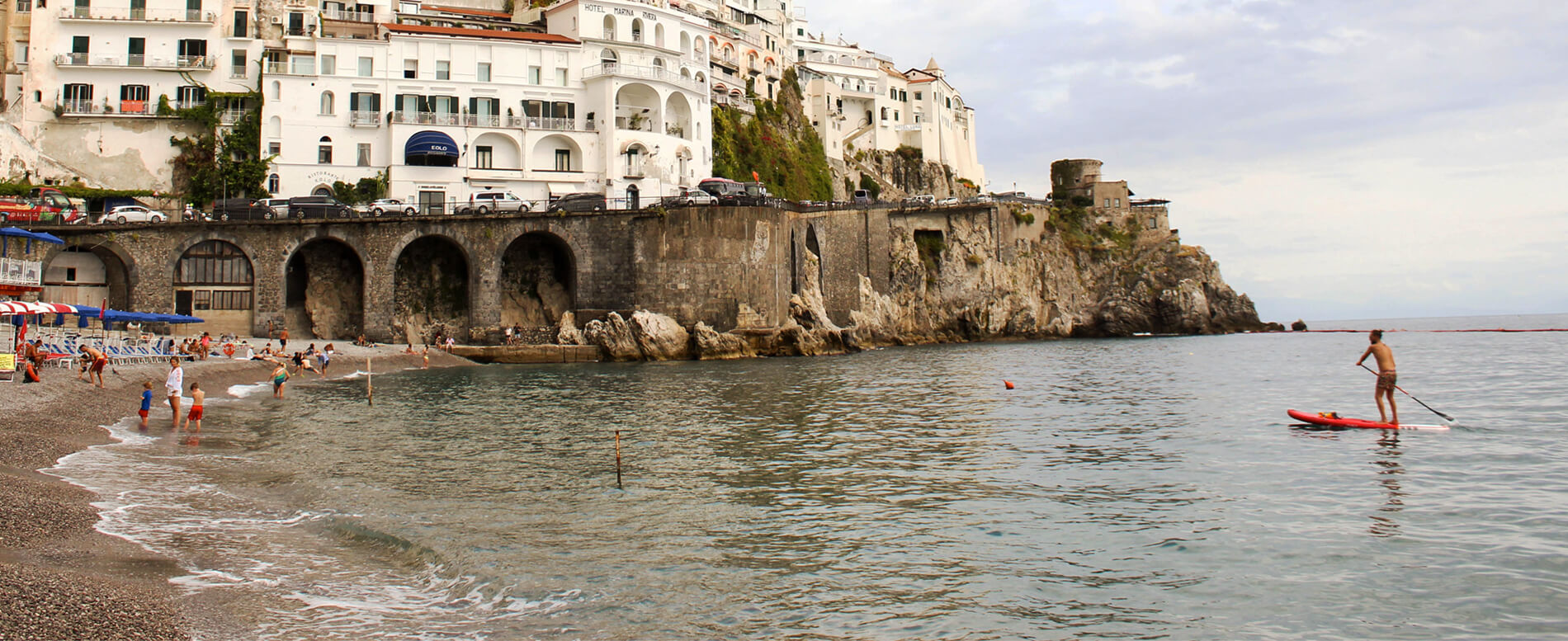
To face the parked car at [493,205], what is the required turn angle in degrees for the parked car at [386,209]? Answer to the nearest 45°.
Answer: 0° — it already faces it

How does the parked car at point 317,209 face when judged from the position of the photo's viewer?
facing to the right of the viewer

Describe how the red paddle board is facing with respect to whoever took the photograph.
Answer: facing to the left of the viewer

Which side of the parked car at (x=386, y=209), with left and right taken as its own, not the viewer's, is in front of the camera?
right

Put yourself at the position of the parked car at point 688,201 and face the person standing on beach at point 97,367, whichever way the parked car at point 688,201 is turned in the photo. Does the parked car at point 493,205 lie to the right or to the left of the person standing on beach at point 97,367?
right

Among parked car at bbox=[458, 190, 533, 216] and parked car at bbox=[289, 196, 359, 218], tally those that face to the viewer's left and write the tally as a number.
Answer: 0

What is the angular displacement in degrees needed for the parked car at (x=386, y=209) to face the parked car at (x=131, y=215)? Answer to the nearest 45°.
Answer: approximately 180°

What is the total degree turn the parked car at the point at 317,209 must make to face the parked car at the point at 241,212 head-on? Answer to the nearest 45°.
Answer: approximately 180°

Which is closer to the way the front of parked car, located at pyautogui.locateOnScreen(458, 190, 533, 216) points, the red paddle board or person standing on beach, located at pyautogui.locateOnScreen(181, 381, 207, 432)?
the red paddle board

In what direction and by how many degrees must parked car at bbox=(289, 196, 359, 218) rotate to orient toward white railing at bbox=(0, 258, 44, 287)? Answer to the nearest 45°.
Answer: approximately 135° to its right

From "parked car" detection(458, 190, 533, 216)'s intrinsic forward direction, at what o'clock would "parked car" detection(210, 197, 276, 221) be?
"parked car" detection(210, 197, 276, 221) is roughly at 6 o'clock from "parked car" detection(458, 190, 533, 216).

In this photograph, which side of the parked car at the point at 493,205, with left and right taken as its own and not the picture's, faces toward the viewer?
right

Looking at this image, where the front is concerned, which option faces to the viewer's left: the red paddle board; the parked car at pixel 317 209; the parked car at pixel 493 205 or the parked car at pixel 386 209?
the red paddle board

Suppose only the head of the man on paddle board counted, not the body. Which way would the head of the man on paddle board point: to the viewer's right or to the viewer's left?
to the viewer's left

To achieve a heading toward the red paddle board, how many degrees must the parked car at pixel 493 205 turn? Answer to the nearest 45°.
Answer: approximately 45° to its right
